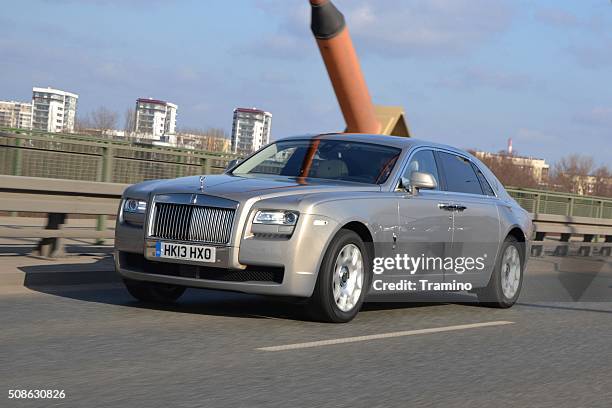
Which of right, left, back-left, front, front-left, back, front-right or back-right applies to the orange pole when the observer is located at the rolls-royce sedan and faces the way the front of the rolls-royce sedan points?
back-right

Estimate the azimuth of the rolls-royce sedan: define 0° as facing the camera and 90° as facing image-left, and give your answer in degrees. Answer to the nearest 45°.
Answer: approximately 45°

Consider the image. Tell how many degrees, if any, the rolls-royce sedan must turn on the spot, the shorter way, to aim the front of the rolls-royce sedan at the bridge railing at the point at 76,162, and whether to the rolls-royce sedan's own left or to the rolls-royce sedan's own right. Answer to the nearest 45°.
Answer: approximately 90° to the rolls-royce sedan's own right

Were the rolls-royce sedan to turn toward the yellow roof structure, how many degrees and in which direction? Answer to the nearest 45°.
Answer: approximately 135° to its right

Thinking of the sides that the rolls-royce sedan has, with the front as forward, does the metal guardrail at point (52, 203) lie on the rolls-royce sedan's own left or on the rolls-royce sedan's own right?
on the rolls-royce sedan's own right
